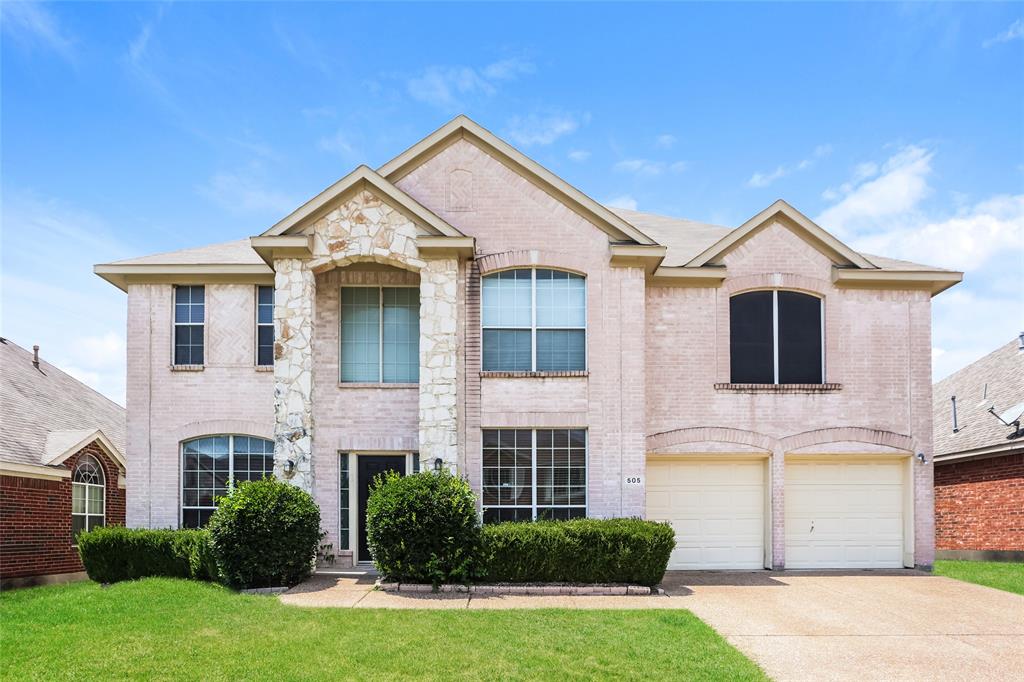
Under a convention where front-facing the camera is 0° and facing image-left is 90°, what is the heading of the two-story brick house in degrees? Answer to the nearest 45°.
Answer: approximately 0°

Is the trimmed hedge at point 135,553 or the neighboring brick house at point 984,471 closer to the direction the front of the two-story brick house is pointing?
the trimmed hedge

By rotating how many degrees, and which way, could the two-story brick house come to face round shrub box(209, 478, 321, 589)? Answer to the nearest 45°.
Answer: approximately 45° to its right
